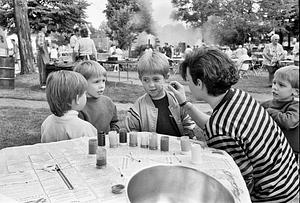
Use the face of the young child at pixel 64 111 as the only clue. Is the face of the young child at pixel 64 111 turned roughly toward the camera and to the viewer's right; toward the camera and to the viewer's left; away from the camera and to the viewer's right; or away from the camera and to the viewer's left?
away from the camera and to the viewer's right

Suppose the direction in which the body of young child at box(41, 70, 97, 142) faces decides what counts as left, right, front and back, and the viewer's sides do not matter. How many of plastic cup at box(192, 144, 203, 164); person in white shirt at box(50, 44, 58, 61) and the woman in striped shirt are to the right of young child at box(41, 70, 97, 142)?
2

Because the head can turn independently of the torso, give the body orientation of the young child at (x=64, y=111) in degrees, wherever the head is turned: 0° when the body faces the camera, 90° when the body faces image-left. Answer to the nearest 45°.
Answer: approximately 225°
